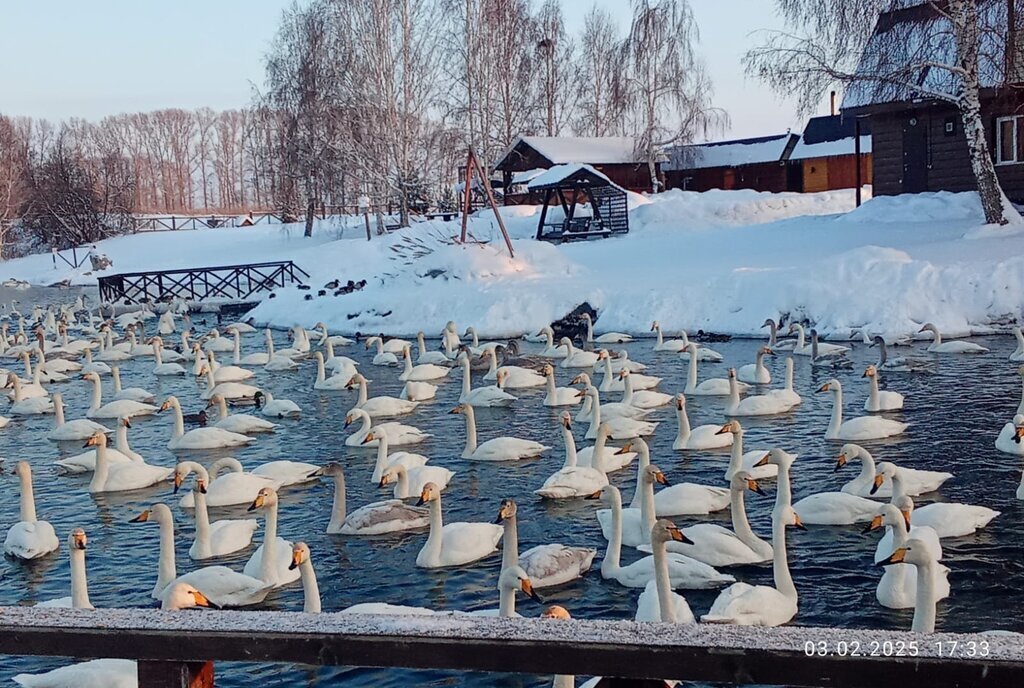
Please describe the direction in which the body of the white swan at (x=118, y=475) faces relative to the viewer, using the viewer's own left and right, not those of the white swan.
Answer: facing to the left of the viewer

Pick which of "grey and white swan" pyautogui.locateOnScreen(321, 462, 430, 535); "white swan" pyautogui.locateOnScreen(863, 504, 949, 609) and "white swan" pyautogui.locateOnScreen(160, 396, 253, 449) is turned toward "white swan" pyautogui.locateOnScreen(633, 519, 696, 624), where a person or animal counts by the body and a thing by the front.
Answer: "white swan" pyautogui.locateOnScreen(863, 504, 949, 609)

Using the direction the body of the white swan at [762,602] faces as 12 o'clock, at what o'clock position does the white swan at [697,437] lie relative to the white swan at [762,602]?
the white swan at [697,437] is roughly at 9 o'clock from the white swan at [762,602].

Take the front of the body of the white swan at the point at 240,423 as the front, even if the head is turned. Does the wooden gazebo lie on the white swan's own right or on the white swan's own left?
on the white swan's own right

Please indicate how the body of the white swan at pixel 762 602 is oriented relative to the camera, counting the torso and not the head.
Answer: to the viewer's right

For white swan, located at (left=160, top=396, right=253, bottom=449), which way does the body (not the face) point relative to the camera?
to the viewer's left

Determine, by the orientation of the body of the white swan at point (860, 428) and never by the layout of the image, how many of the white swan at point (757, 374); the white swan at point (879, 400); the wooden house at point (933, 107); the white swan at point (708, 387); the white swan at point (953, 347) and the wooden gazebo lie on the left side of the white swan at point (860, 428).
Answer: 0

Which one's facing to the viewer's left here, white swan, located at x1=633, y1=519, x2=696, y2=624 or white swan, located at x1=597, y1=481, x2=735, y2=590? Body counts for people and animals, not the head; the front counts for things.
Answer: white swan, located at x1=597, y1=481, x2=735, y2=590

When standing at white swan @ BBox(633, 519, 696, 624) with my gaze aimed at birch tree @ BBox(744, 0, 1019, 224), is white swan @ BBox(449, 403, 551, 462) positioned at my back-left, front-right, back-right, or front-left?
front-left

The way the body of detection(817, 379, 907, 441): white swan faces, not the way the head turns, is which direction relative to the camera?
to the viewer's left

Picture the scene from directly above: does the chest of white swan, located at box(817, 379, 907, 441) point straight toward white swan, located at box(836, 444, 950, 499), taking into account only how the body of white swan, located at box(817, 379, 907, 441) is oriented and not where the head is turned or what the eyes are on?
no

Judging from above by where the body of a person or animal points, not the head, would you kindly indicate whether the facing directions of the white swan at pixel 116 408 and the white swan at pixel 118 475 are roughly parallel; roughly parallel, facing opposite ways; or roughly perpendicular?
roughly parallel

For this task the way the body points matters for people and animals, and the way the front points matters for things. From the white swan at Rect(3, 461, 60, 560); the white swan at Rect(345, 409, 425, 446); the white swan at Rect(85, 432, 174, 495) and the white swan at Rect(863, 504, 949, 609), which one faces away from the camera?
the white swan at Rect(3, 461, 60, 560)

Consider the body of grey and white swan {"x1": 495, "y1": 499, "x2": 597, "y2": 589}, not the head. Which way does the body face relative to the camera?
to the viewer's left

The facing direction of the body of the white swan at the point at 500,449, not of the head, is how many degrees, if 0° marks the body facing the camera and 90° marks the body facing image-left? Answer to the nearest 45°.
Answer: approximately 90°

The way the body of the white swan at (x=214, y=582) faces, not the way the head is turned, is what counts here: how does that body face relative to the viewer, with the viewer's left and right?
facing to the left of the viewer

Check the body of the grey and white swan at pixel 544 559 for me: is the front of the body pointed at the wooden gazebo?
no

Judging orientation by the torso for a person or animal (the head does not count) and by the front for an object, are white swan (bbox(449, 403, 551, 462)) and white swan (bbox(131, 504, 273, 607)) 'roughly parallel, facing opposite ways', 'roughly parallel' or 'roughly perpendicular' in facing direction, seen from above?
roughly parallel

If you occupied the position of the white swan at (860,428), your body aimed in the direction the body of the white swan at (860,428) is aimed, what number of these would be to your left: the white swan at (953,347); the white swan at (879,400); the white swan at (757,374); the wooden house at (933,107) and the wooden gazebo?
0

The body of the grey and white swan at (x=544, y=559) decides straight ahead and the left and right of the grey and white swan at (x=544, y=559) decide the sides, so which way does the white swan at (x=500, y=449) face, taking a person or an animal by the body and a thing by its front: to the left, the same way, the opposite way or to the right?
the same way

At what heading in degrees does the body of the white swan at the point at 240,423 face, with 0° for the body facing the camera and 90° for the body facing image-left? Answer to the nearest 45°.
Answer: approximately 90°

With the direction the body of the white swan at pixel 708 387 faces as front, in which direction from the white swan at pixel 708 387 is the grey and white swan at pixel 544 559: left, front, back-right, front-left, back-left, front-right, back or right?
left

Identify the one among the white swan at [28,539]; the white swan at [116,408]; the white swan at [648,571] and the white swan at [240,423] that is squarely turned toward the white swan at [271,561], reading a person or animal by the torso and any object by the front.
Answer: the white swan at [648,571]
